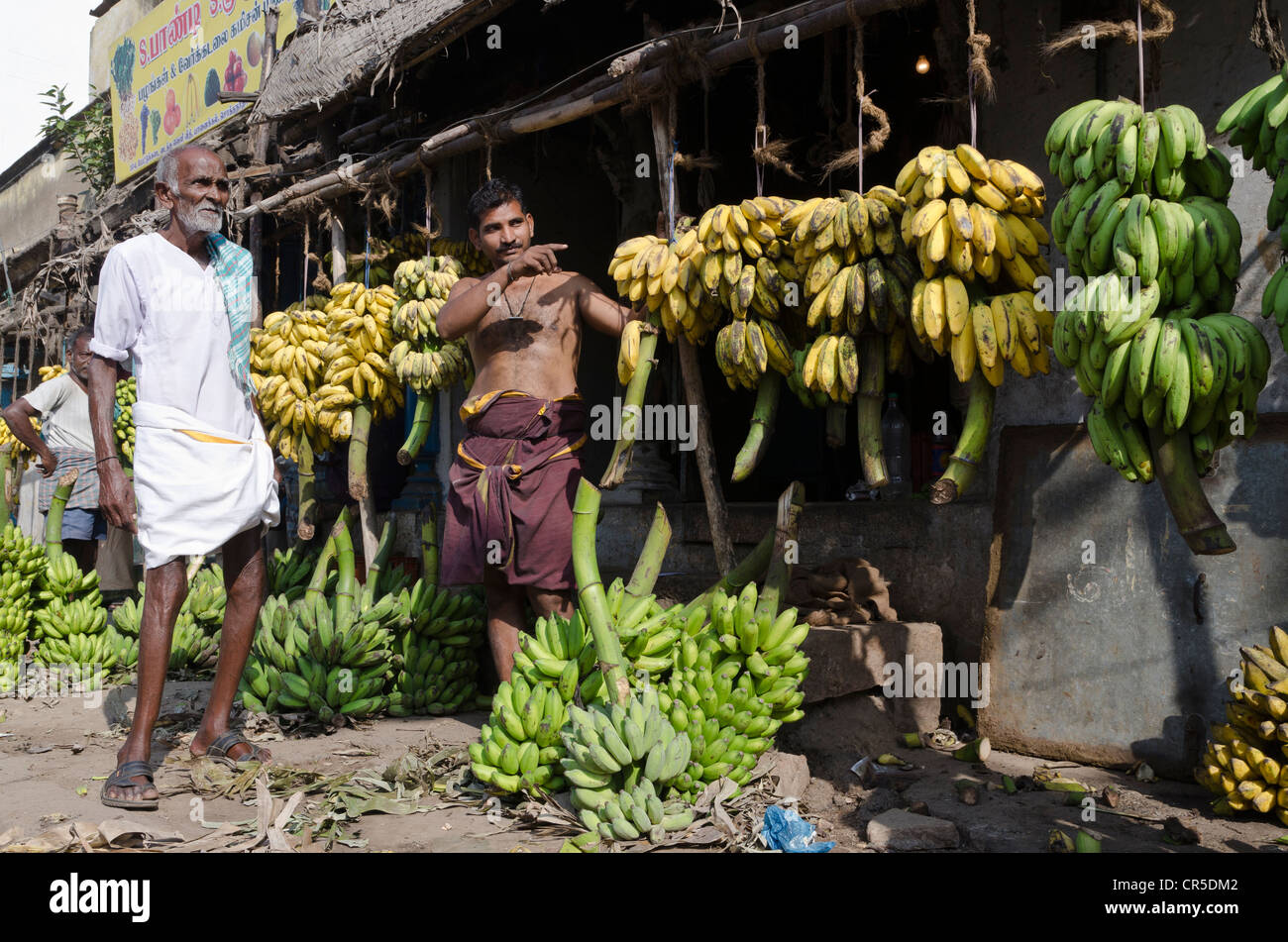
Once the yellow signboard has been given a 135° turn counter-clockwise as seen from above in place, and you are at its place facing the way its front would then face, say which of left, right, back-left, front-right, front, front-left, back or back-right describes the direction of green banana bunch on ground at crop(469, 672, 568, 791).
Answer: right

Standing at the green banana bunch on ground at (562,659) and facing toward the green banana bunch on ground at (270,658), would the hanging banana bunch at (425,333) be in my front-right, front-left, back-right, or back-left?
front-right

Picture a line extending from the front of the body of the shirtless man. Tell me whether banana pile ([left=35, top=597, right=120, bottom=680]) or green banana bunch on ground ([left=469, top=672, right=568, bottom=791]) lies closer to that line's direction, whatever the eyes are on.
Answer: the green banana bunch on ground

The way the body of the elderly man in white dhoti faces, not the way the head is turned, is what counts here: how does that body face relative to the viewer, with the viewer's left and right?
facing the viewer and to the right of the viewer

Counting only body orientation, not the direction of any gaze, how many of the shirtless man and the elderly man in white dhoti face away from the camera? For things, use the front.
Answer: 0

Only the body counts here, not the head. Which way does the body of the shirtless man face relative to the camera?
toward the camera

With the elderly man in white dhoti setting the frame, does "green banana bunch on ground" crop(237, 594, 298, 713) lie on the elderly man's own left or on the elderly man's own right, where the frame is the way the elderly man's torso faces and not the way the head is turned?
on the elderly man's own left

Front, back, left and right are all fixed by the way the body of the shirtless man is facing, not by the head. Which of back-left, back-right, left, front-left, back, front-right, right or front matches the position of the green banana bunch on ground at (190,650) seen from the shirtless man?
back-right

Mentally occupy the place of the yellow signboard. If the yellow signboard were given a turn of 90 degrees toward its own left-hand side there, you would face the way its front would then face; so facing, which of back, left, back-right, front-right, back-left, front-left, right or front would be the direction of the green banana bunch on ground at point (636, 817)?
front-right

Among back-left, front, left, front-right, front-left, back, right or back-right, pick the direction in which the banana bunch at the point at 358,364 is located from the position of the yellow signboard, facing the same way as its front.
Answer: front-left

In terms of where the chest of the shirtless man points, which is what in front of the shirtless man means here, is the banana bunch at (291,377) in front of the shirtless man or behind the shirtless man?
behind
